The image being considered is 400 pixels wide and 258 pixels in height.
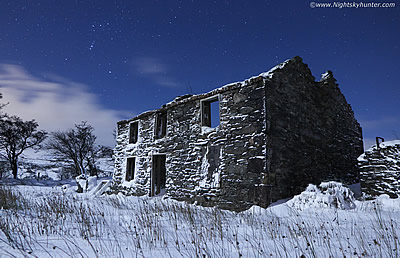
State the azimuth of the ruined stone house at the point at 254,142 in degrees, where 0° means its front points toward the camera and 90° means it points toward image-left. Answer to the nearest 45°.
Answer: approximately 45°
